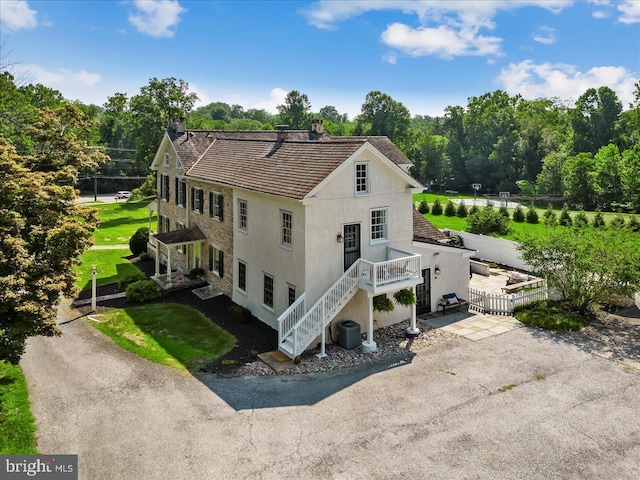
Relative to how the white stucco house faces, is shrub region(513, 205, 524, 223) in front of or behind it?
behind

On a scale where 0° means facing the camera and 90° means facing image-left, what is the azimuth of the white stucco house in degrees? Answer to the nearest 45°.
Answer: approximately 45°

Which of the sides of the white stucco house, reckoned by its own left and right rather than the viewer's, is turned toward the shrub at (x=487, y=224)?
back

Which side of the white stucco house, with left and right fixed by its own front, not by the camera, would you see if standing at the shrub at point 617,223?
back

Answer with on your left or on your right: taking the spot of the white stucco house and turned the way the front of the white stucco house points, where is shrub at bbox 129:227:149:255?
on your right

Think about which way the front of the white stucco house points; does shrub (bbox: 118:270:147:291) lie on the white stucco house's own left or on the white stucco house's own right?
on the white stucco house's own right
